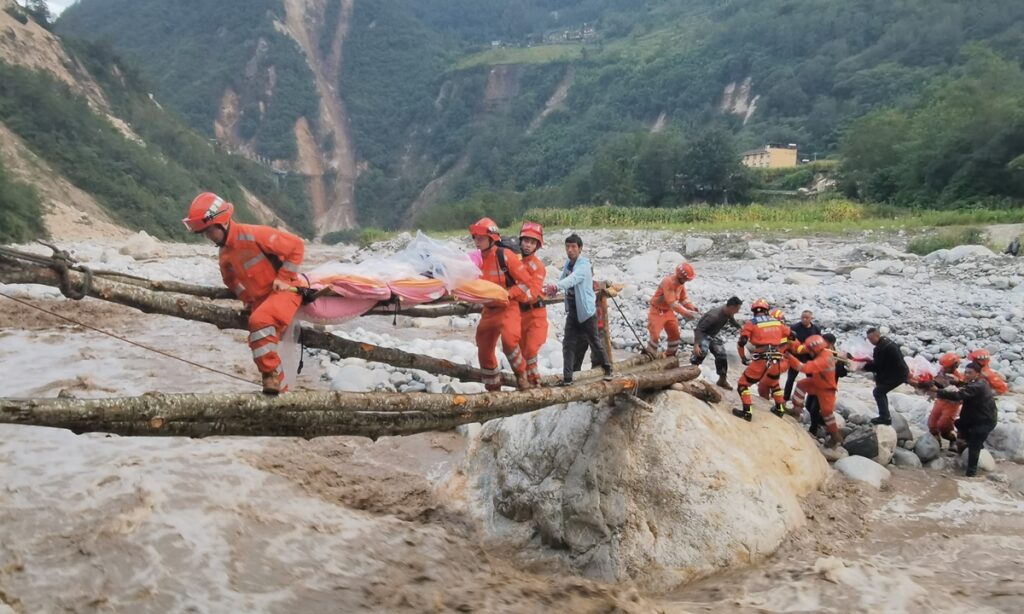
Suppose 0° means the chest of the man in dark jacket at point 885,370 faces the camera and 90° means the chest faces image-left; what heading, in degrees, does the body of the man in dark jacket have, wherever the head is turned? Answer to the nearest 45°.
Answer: approximately 90°

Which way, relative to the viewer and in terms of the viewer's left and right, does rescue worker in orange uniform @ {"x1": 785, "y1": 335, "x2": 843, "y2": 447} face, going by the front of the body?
facing to the left of the viewer

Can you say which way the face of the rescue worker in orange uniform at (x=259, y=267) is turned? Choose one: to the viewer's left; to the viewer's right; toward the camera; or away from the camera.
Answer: to the viewer's left

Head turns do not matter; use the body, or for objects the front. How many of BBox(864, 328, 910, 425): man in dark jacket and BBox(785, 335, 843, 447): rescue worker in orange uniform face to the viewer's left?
2

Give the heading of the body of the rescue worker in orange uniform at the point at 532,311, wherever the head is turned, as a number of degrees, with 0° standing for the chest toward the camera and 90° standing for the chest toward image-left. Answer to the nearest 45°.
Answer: approximately 45°

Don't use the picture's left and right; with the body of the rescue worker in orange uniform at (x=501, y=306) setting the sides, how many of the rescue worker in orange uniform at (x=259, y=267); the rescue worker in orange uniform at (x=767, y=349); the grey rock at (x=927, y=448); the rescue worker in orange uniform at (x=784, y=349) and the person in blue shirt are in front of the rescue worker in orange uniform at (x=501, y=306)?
1

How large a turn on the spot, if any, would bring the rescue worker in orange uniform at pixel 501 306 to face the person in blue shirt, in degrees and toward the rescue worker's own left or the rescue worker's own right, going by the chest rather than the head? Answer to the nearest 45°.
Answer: approximately 180°

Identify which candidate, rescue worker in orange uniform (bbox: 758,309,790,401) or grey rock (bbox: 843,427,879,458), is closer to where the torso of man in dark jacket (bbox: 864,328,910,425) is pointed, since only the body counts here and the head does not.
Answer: the rescue worker in orange uniform

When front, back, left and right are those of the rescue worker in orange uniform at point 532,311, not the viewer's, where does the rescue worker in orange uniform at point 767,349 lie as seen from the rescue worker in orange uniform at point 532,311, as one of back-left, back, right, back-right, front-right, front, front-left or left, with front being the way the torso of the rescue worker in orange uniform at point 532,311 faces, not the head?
back

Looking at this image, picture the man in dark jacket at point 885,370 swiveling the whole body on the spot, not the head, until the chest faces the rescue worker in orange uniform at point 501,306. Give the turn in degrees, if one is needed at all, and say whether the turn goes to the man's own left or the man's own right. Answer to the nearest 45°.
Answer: approximately 45° to the man's own left

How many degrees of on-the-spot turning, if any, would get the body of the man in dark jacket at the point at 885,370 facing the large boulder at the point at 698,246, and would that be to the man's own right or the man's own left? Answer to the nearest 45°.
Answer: approximately 90° to the man's own right
